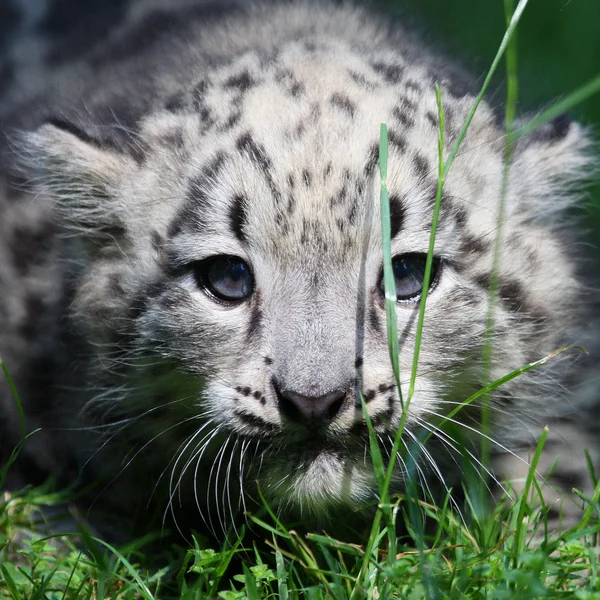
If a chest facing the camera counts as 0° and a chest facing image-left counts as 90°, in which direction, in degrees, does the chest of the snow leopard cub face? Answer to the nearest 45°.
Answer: approximately 0°
